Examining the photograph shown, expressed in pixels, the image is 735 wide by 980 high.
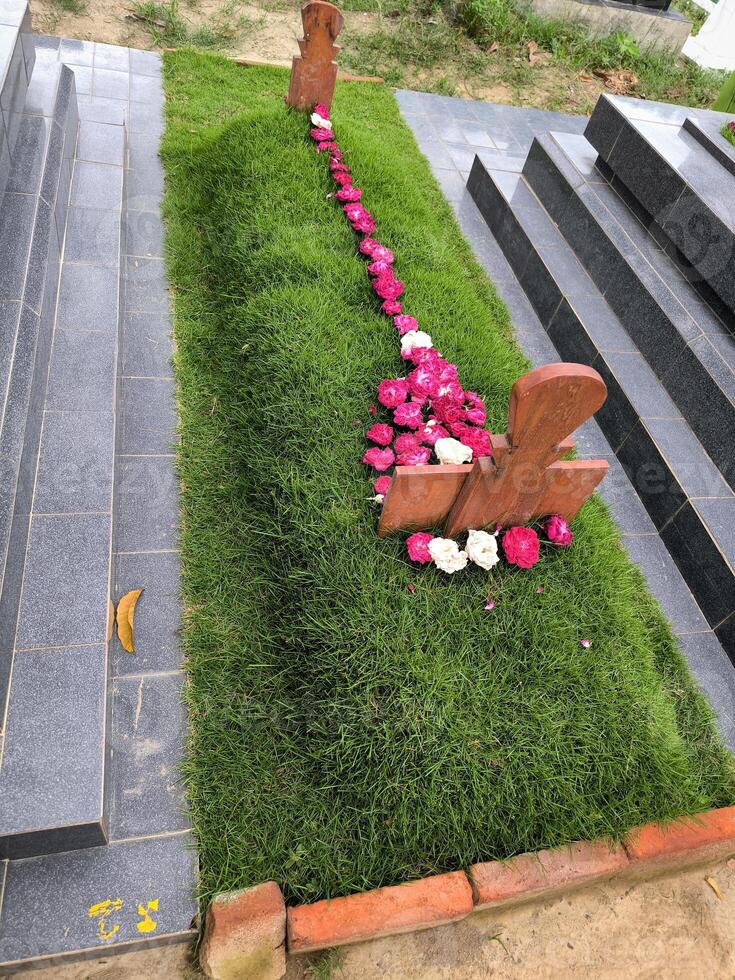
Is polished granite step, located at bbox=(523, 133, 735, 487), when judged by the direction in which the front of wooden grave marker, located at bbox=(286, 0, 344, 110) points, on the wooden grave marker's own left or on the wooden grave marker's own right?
on the wooden grave marker's own left

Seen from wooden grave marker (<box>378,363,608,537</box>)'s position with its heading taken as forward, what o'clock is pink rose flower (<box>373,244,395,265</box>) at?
The pink rose flower is roughly at 5 o'clock from the wooden grave marker.

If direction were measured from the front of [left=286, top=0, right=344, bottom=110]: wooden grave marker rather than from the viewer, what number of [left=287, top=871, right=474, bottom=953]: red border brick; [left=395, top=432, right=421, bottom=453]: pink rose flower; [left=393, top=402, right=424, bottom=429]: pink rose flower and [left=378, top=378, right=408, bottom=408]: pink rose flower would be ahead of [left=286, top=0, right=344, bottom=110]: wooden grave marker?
4

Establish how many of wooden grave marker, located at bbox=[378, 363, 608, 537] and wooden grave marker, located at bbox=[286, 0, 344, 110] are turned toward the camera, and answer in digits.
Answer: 2

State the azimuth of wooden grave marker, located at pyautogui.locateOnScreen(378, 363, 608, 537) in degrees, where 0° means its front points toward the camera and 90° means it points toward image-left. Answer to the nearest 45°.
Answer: approximately 0°

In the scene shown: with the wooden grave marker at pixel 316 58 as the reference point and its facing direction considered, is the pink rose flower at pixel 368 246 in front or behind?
in front

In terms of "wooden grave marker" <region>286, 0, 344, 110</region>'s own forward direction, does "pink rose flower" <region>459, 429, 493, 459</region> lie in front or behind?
in front

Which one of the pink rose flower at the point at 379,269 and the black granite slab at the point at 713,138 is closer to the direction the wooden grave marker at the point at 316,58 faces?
the pink rose flower

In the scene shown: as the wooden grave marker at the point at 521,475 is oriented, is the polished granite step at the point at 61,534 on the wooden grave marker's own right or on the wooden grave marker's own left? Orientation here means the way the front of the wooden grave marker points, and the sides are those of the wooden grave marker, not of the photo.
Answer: on the wooden grave marker's own right

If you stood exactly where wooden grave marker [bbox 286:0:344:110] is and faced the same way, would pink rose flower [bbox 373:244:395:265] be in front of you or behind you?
in front

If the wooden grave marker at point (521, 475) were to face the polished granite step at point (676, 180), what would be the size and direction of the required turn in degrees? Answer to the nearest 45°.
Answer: approximately 180°

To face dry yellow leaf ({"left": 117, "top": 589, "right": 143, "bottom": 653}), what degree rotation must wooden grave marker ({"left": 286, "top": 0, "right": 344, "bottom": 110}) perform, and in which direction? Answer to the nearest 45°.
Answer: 0° — it already faces it
